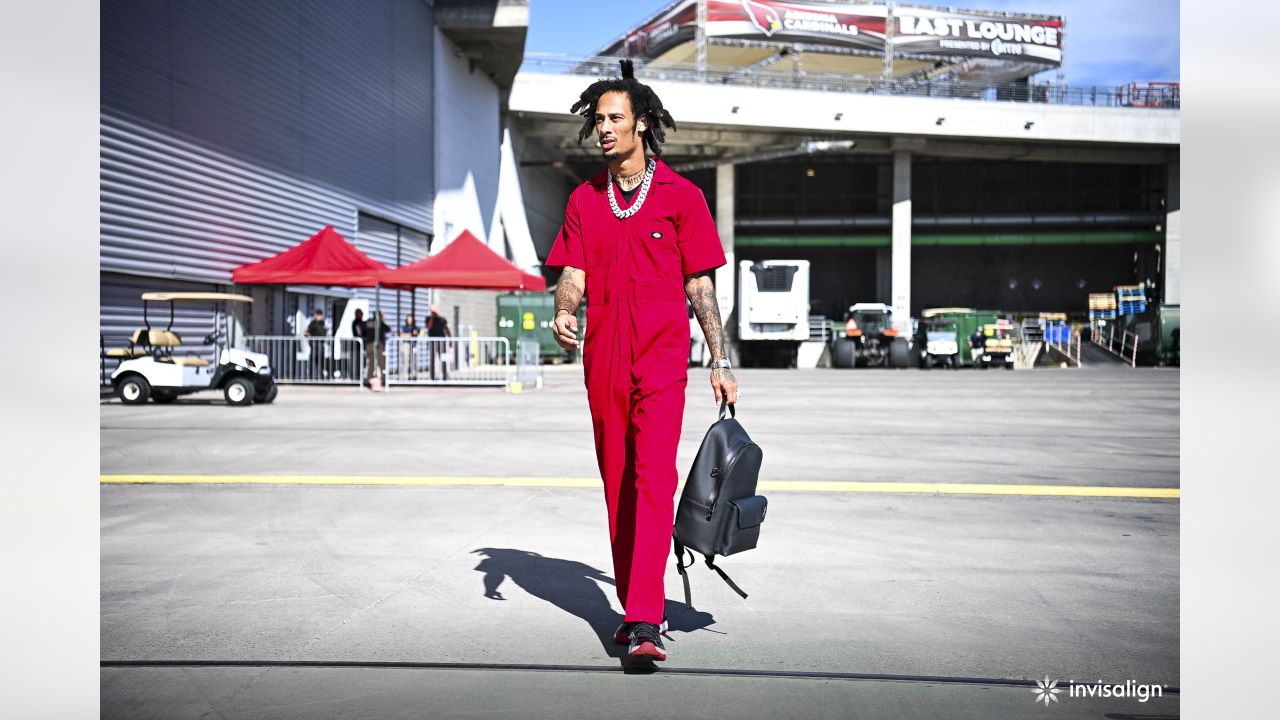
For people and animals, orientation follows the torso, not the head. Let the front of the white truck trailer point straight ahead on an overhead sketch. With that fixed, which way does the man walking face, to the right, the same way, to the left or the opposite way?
the same way

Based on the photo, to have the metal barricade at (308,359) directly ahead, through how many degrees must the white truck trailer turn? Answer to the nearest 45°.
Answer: approximately 45° to its right

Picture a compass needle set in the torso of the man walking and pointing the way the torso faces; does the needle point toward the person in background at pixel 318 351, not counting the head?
no

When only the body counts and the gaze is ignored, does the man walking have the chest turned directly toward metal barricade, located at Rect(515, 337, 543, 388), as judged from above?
no

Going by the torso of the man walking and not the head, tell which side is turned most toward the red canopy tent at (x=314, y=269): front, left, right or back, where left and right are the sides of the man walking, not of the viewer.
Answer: back

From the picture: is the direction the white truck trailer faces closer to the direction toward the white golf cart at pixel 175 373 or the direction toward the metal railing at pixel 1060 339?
the white golf cart

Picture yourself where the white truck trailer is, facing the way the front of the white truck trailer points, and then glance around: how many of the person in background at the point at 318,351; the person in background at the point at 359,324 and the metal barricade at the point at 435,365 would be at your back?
0

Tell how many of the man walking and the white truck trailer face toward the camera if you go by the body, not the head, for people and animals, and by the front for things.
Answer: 2

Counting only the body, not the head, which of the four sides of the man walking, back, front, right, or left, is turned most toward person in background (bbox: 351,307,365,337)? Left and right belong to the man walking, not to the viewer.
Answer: back

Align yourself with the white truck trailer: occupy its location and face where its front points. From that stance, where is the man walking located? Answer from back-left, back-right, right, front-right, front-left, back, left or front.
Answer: front

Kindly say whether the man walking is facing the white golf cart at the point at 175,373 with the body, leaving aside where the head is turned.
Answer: no

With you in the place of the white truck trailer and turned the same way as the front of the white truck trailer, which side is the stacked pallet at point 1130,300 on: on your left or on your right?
on your left

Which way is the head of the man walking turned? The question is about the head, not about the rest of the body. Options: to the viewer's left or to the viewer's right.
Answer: to the viewer's left

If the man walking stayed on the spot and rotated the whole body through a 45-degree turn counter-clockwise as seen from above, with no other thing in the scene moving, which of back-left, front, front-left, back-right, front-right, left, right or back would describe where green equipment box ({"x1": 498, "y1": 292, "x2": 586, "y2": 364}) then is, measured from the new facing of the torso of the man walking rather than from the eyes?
back-left

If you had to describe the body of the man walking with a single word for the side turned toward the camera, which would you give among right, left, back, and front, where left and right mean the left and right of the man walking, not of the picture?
front

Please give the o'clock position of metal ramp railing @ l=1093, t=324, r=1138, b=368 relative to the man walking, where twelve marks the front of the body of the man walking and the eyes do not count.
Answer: The metal ramp railing is roughly at 7 o'clock from the man walking.
